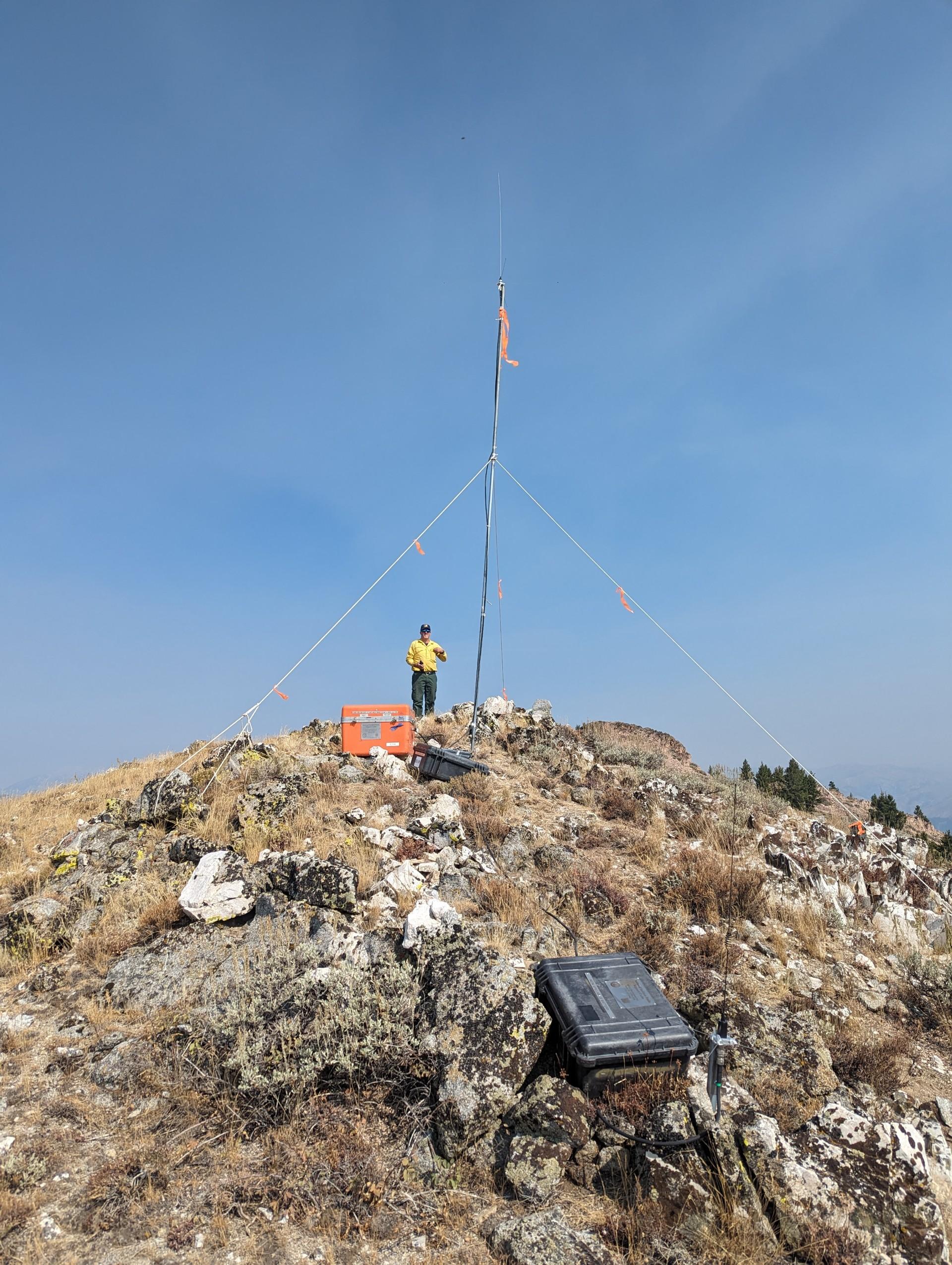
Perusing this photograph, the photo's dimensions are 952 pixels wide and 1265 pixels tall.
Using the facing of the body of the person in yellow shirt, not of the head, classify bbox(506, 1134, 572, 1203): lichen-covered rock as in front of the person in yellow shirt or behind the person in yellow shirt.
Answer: in front

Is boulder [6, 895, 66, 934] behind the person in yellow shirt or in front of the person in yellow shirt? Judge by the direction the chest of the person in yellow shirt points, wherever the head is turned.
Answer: in front

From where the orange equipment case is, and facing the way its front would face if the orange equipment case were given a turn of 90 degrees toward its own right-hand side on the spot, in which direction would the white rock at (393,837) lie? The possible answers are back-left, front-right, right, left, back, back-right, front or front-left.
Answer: left

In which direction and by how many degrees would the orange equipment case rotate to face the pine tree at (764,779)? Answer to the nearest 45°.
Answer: approximately 135° to its left

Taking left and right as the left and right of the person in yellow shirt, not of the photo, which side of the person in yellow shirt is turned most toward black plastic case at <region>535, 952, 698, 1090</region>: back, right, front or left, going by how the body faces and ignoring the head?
front

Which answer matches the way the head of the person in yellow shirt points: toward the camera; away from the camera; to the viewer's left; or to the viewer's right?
toward the camera

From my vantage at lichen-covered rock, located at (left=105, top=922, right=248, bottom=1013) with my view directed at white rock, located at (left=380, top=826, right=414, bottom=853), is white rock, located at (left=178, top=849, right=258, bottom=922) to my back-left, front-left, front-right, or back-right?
front-left

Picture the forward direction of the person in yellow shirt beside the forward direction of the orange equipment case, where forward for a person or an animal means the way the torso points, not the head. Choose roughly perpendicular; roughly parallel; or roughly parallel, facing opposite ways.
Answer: roughly parallel

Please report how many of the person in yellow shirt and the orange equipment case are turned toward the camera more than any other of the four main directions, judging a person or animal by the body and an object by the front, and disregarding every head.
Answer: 2

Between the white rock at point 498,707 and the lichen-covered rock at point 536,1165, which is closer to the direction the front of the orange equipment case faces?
the lichen-covered rock

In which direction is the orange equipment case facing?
toward the camera

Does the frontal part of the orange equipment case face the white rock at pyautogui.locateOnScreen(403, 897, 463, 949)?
yes

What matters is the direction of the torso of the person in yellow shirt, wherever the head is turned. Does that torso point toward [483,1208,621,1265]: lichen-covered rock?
yes

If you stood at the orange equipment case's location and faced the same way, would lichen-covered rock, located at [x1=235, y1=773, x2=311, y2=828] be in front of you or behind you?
in front
